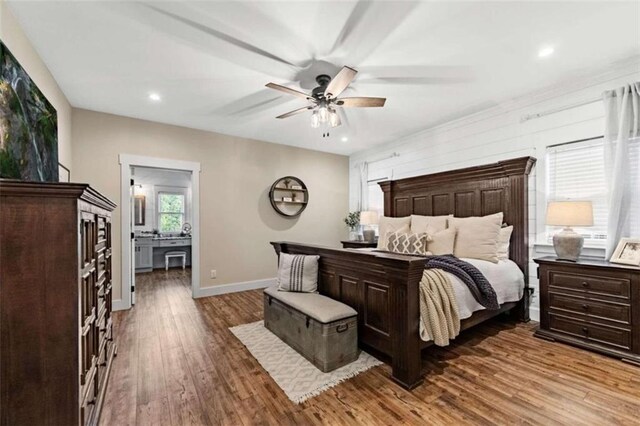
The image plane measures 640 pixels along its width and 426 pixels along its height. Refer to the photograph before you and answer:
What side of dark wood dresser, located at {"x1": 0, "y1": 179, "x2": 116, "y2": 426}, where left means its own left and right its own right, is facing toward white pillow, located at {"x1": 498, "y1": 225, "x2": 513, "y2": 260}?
front

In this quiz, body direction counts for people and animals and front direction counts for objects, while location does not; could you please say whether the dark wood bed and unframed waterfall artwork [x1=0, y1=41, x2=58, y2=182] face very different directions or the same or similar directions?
very different directions

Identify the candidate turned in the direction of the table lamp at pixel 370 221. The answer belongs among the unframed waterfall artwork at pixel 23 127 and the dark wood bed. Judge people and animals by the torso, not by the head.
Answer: the unframed waterfall artwork

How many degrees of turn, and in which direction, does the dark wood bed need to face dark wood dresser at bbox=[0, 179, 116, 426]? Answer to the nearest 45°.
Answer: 0° — it already faces it

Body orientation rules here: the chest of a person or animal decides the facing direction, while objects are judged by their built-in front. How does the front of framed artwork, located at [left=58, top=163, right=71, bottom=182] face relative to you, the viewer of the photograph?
facing to the right of the viewer

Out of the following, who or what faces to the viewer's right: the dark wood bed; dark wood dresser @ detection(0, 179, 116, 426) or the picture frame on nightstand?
the dark wood dresser

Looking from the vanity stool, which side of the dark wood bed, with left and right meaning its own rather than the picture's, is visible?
right

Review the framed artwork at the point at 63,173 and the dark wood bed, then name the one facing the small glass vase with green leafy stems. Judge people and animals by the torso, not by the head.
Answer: the framed artwork

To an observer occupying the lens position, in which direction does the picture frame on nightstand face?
facing the viewer and to the left of the viewer

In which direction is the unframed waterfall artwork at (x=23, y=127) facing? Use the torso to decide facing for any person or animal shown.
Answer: to the viewer's right

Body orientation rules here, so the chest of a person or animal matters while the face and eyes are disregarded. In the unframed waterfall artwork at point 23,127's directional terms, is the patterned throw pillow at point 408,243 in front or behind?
in front

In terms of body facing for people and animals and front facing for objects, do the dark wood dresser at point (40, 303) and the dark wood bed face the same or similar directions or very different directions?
very different directions

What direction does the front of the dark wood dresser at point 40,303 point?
to the viewer's right

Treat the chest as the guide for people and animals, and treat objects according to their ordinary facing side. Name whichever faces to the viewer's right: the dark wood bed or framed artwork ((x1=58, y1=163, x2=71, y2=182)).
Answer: the framed artwork

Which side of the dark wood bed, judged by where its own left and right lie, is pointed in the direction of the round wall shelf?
right

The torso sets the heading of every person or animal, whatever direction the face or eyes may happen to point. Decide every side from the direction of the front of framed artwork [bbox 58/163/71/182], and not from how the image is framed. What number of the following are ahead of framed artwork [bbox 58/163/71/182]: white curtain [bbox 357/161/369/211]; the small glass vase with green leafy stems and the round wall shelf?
3

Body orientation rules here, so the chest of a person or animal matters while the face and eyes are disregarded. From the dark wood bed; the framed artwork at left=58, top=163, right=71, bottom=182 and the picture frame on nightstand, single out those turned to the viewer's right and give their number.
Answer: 1
